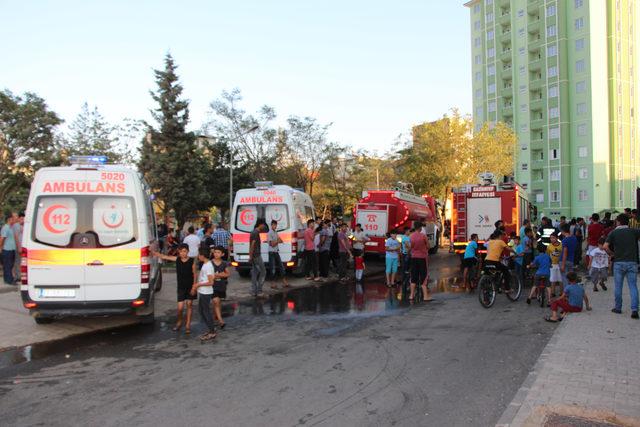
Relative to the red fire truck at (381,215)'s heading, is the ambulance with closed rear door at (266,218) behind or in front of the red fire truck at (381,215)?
behind

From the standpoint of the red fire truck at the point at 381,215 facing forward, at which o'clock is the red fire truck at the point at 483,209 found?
the red fire truck at the point at 483,209 is roughly at 3 o'clock from the red fire truck at the point at 381,215.

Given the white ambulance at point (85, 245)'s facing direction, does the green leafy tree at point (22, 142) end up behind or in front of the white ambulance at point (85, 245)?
in front

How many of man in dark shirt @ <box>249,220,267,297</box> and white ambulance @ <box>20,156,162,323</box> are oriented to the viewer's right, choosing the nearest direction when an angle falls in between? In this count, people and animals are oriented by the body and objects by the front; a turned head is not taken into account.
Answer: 1

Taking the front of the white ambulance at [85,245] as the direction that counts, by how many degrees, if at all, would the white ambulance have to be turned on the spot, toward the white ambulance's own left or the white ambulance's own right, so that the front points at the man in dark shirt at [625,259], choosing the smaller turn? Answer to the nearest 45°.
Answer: approximately 90° to the white ambulance's own right

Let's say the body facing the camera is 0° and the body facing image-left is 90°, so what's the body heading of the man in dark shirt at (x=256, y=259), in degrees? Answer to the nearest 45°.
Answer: approximately 270°

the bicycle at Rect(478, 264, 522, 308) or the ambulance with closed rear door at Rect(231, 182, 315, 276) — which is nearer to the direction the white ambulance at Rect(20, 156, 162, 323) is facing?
the ambulance with closed rear door

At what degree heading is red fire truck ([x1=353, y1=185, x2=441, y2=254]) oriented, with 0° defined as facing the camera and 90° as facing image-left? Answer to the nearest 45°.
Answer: approximately 225°

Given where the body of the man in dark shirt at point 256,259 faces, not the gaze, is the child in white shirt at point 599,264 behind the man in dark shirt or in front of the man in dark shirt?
in front

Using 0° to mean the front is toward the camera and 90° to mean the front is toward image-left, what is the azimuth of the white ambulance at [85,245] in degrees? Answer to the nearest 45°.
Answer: approximately 180°

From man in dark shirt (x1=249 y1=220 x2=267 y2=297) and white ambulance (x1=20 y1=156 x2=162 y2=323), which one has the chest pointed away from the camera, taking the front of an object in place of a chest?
the white ambulance

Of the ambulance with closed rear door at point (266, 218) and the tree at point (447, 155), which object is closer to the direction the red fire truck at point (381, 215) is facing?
the tree
